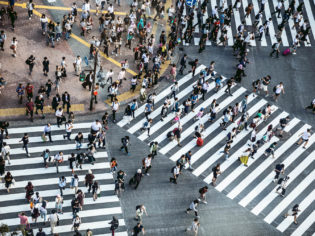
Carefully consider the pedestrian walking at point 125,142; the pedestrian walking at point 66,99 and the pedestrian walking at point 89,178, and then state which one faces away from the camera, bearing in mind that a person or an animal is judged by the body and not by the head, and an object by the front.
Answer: the pedestrian walking at point 89,178

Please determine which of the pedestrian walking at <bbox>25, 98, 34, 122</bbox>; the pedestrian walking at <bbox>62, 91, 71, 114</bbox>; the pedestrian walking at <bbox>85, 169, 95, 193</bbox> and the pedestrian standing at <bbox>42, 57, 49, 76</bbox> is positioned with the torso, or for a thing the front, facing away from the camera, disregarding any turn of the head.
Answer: the pedestrian walking at <bbox>85, 169, 95, 193</bbox>

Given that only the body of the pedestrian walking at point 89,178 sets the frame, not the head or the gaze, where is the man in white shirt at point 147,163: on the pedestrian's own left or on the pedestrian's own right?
on the pedestrian's own right

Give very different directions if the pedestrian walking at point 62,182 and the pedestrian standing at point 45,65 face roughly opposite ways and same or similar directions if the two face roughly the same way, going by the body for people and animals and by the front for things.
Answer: very different directions
